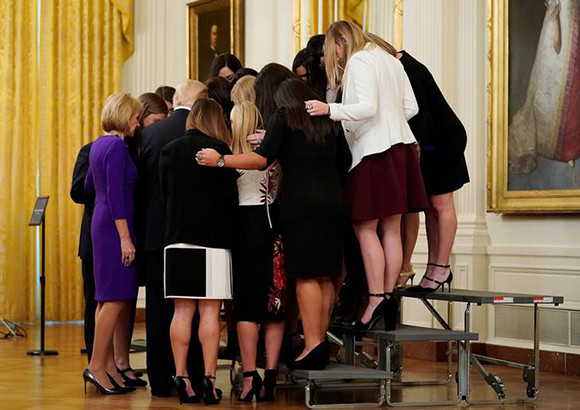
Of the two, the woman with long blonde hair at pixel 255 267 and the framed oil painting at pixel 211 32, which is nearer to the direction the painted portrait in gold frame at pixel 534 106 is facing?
the woman with long blonde hair

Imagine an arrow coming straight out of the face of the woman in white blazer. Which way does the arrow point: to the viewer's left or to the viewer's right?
to the viewer's left

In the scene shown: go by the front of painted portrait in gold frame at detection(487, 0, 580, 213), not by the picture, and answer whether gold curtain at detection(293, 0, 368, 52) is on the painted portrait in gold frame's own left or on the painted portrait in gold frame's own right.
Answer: on the painted portrait in gold frame's own right

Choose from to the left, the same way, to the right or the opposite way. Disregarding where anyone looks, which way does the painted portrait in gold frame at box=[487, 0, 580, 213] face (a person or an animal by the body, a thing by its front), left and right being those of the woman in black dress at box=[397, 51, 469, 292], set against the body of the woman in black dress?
to the left

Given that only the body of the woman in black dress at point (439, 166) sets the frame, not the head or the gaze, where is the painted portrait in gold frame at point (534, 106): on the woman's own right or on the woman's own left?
on the woman's own right

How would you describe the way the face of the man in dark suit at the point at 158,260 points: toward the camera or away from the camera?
away from the camera

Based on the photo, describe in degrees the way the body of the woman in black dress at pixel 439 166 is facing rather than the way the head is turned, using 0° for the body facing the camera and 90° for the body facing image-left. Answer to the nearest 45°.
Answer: approximately 90°

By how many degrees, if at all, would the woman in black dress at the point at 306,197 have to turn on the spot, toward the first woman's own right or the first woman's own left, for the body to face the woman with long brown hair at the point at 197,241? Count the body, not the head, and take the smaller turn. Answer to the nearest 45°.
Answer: approximately 45° to the first woman's own left

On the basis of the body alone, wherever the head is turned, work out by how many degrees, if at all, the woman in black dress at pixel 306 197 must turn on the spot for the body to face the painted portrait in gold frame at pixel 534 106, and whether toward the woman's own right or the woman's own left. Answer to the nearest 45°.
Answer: approximately 90° to the woman's own right

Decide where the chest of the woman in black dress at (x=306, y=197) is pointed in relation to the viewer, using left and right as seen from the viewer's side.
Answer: facing away from the viewer and to the left of the viewer

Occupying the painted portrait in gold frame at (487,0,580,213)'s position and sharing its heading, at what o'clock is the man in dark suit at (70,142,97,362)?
The man in dark suit is roughly at 2 o'clock from the painted portrait in gold frame.

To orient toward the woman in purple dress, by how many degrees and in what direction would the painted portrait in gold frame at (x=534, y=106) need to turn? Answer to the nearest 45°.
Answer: approximately 45° to its right

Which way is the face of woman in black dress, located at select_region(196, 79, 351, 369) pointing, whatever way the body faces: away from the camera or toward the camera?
away from the camera
